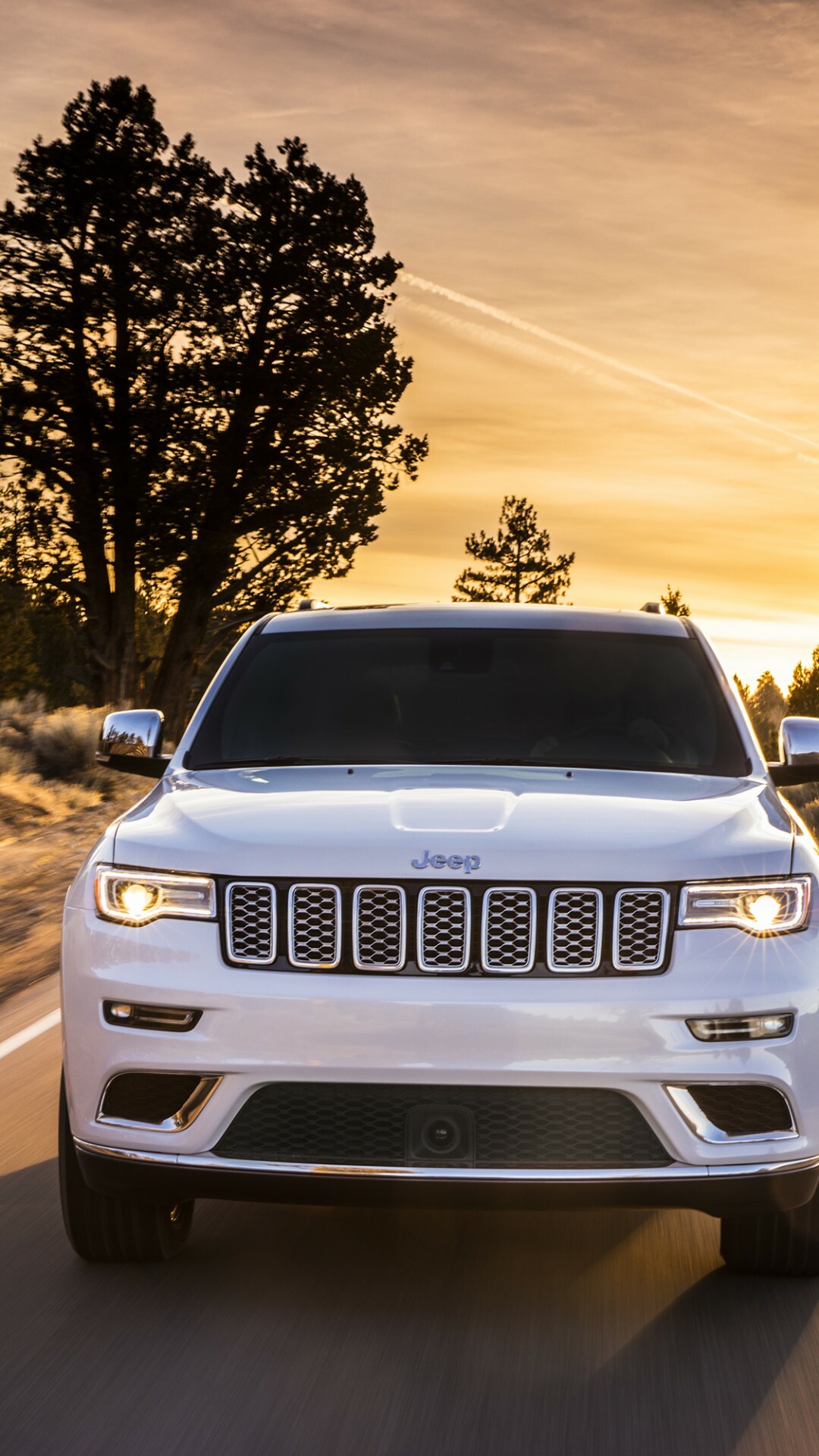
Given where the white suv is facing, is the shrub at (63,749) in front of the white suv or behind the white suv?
behind

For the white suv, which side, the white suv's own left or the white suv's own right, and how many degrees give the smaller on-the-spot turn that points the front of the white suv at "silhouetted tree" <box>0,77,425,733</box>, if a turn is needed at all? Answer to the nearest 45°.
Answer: approximately 180°

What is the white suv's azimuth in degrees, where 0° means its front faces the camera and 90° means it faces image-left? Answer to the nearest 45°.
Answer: approximately 0°
